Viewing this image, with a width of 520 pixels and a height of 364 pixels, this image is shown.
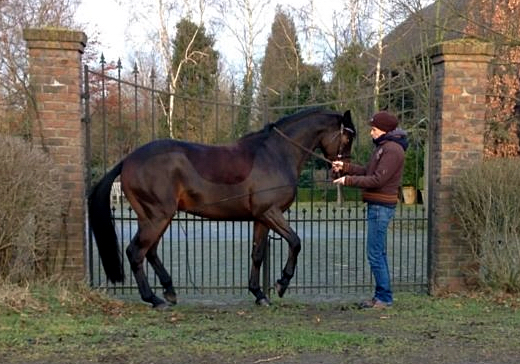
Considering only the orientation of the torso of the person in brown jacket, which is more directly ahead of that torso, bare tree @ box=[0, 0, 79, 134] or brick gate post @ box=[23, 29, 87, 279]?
the brick gate post

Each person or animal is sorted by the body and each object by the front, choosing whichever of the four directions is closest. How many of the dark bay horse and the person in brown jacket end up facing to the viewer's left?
1

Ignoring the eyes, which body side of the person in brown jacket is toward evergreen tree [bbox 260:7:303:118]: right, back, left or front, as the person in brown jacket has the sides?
right

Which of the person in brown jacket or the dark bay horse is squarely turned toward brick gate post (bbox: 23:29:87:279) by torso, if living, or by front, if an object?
the person in brown jacket

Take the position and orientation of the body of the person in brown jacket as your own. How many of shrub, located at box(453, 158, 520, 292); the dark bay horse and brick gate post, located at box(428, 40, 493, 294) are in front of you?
1

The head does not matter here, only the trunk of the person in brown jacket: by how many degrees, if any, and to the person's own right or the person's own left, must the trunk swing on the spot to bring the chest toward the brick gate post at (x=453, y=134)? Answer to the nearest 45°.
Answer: approximately 135° to the person's own right

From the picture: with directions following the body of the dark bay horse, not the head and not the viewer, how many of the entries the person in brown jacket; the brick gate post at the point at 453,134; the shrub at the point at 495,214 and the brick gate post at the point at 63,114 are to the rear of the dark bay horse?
1

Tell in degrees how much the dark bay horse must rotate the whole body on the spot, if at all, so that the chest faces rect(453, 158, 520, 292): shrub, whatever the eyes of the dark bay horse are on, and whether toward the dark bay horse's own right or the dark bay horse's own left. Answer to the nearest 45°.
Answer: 0° — it already faces it

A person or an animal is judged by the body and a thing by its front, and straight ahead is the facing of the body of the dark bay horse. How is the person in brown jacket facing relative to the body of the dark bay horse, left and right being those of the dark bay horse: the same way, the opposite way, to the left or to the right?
the opposite way

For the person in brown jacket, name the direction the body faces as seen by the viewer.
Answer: to the viewer's left

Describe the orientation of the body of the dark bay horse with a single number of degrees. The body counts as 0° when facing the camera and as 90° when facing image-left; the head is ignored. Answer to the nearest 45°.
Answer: approximately 270°

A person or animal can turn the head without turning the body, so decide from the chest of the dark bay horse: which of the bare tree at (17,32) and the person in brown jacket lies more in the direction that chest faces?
the person in brown jacket

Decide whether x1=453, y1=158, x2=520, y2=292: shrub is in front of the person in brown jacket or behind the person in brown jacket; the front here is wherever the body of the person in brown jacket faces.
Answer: behind

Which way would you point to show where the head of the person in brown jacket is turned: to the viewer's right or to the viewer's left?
to the viewer's left
